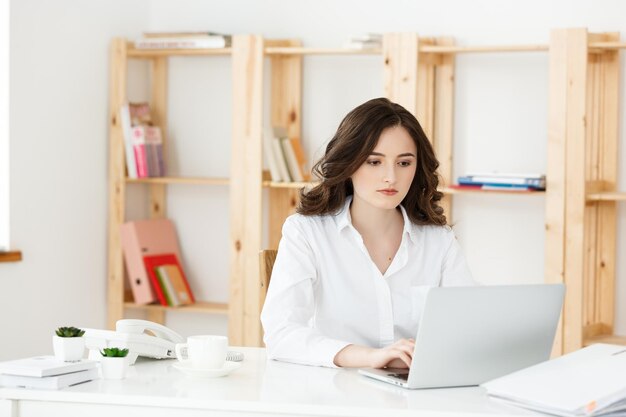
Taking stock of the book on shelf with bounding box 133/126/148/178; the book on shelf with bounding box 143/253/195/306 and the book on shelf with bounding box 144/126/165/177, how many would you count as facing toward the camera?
3

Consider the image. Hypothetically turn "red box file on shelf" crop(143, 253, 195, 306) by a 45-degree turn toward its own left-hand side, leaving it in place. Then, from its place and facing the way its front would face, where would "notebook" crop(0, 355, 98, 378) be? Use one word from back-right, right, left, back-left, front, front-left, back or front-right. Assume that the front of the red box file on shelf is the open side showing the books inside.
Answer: front-right

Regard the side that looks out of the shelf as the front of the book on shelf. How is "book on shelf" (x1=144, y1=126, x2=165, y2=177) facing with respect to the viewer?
toward the camera

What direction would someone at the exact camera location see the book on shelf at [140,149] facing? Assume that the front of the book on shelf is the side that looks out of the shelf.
facing the viewer

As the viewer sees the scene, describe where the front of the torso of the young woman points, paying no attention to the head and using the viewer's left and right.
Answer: facing the viewer and to the right of the viewer

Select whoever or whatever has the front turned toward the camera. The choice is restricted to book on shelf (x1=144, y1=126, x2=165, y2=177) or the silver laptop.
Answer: the book on shelf

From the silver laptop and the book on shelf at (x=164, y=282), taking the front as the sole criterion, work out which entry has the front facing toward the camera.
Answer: the book on shelf

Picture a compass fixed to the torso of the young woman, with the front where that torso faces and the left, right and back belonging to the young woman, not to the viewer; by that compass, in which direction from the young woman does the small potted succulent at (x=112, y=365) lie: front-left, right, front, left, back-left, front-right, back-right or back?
right

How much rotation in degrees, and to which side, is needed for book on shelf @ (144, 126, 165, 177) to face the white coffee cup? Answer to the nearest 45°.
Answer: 0° — it already faces it

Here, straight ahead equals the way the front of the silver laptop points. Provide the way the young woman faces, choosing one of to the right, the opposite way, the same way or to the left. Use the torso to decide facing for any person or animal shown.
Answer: the opposite way

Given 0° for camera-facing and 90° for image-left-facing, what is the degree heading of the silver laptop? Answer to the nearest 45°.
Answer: approximately 135°

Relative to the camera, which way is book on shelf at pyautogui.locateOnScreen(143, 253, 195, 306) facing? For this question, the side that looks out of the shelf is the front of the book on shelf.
toward the camera
